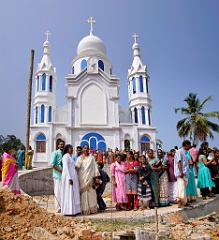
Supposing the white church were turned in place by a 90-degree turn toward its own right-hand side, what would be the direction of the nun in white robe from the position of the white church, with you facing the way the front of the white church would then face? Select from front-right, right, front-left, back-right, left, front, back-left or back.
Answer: left

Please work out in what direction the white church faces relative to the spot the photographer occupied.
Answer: facing the viewer

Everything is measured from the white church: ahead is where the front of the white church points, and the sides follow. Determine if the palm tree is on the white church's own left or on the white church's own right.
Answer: on the white church's own left

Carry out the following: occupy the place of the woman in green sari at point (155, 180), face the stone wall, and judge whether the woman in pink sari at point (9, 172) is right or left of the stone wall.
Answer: left

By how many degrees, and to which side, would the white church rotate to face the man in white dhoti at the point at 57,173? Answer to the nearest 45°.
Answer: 0° — it already faces them

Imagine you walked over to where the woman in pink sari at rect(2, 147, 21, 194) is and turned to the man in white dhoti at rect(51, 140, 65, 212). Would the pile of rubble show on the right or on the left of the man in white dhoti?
right

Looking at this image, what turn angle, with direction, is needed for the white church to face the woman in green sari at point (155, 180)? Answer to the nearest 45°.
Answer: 0° — it already faces them

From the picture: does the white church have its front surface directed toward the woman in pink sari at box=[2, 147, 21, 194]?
yes

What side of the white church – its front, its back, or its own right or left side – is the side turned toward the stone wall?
front

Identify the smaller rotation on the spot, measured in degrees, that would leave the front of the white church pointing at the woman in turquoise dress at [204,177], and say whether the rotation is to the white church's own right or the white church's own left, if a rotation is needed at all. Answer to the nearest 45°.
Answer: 0° — it already faces them

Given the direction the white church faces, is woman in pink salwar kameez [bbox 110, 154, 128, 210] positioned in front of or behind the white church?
in front
